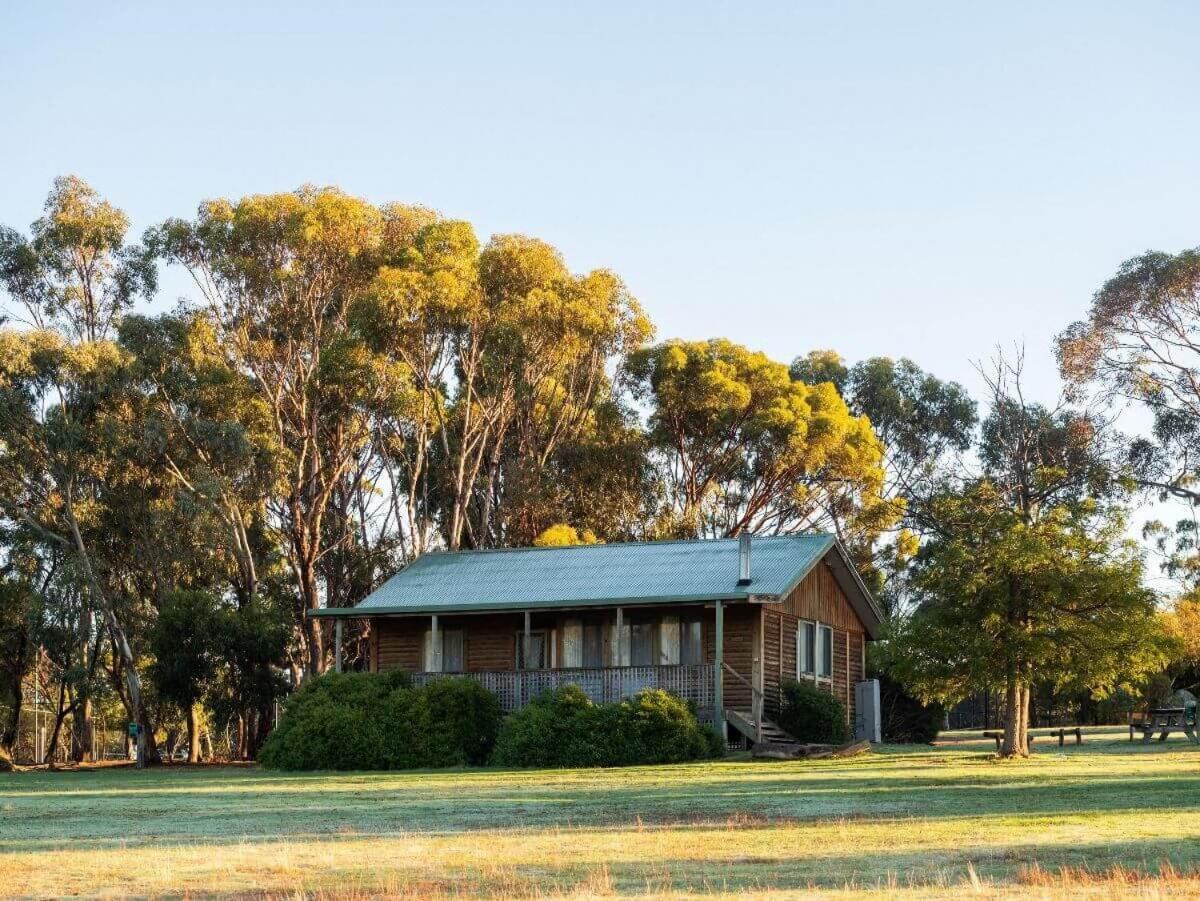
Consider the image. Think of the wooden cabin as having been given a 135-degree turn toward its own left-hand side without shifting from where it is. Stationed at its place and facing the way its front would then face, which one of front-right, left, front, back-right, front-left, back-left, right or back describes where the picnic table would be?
front

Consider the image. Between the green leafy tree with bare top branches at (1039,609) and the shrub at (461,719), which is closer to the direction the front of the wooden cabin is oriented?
the shrub

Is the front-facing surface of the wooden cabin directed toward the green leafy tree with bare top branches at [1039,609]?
no

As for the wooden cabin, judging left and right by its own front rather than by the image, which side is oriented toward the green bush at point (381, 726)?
front

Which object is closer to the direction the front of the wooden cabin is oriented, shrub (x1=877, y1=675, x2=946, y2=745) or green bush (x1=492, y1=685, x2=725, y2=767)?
the green bush

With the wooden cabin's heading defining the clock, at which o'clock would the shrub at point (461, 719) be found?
The shrub is roughly at 12 o'clock from the wooden cabin.

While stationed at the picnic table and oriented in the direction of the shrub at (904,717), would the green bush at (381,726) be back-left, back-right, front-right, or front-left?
front-left

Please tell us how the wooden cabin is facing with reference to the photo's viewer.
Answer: facing the viewer and to the left of the viewer

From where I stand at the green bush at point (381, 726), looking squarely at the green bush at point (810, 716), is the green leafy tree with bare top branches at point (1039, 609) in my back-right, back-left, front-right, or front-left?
front-right
